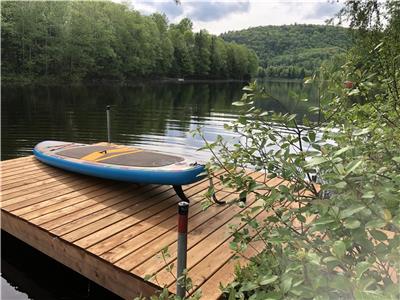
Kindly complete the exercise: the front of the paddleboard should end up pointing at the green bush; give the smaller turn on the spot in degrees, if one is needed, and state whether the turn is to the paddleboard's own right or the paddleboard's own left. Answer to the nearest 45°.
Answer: approximately 135° to the paddleboard's own left

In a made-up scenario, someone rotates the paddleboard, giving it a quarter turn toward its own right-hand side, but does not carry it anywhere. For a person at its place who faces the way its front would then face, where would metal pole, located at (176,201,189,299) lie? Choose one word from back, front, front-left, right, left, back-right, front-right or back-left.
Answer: back-right

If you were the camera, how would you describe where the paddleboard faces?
facing away from the viewer and to the left of the viewer
